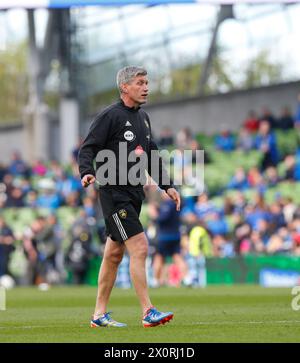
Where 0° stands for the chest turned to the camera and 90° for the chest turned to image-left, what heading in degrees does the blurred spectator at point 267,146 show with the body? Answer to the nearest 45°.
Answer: approximately 45°

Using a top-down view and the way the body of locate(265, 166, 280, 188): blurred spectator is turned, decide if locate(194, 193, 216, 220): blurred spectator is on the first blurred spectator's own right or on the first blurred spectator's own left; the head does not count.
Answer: on the first blurred spectator's own right

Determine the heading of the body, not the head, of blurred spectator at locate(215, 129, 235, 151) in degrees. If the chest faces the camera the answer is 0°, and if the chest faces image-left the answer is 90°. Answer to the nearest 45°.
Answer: approximately 0°

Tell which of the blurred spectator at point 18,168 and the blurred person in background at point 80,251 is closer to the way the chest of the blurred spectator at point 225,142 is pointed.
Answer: the blurred person in background

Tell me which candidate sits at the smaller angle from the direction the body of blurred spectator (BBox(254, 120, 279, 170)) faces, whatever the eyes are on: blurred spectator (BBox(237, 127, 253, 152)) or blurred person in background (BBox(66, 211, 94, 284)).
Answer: the blurred person in background

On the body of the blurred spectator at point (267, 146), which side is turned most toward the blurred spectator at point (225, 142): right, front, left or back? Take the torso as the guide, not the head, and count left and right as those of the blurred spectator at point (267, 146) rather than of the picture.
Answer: right

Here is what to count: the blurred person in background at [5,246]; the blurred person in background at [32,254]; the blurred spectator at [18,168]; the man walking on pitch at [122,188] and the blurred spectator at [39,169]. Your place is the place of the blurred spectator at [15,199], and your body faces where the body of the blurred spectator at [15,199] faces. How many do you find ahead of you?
3

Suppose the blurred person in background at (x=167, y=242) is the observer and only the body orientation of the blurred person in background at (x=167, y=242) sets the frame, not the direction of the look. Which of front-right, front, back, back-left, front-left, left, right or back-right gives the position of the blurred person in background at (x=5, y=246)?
front-right

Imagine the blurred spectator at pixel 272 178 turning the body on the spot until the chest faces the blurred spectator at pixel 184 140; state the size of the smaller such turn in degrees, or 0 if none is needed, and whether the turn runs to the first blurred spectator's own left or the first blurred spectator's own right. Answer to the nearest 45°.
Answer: approximately 135° to the first blurred spectator's own right
